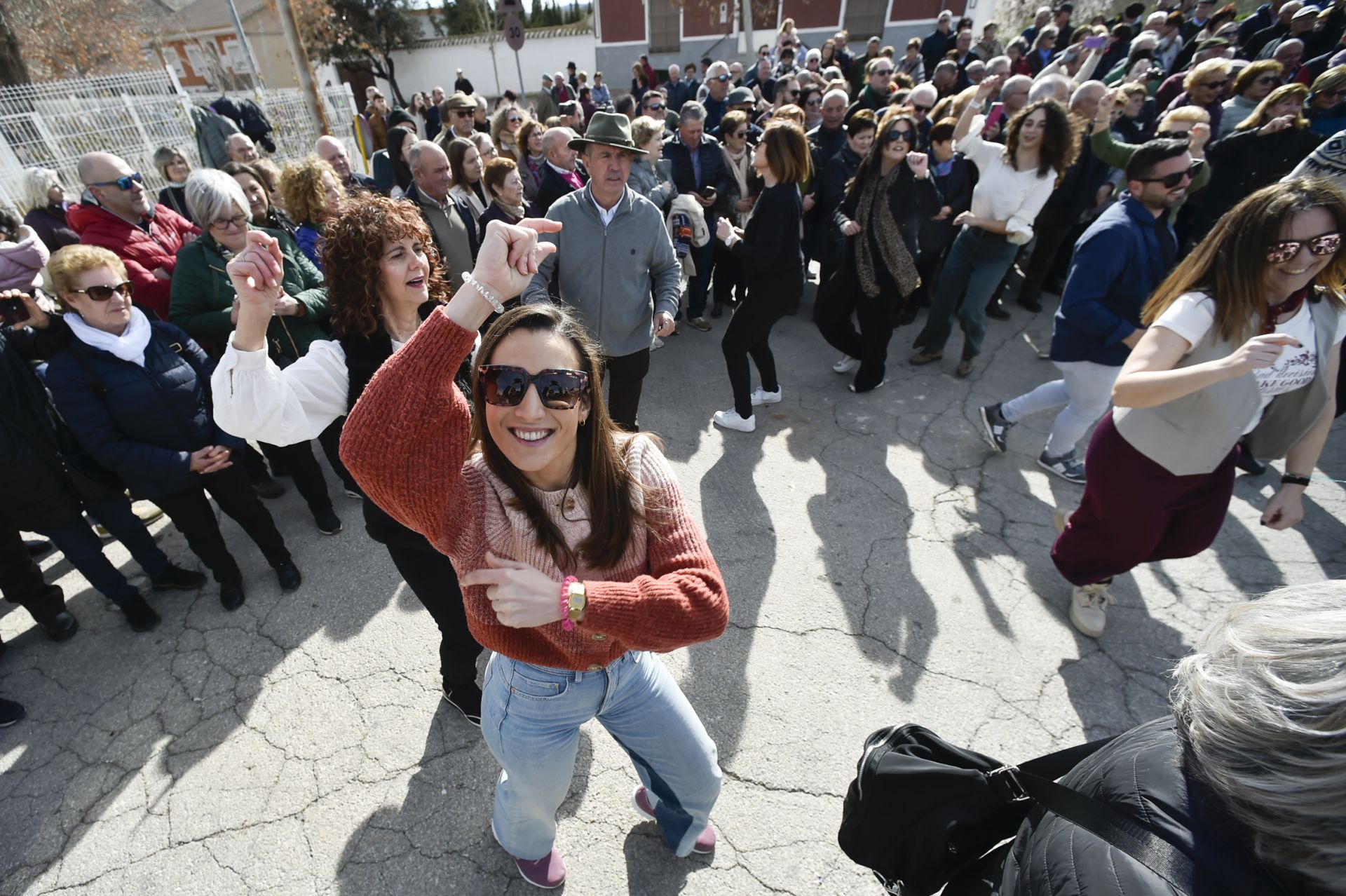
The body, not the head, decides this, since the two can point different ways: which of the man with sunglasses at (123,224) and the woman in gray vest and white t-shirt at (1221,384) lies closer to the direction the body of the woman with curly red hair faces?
the woman in gray vest and white t-shirt

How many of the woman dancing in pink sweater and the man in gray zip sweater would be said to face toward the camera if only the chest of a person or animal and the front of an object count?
2

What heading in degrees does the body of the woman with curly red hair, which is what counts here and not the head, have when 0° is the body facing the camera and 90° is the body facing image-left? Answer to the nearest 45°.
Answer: approximately 315°

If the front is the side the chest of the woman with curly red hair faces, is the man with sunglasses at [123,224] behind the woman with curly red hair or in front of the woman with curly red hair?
behind

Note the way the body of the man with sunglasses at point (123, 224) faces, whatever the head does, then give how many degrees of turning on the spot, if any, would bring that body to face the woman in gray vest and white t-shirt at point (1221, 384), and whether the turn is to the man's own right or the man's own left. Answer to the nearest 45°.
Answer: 0° — they already face them

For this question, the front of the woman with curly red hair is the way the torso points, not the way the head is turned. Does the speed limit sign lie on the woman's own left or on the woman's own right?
on the woman's own left

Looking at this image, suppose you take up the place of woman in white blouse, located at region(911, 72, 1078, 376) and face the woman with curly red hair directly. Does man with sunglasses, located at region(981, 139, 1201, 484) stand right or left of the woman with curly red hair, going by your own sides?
left

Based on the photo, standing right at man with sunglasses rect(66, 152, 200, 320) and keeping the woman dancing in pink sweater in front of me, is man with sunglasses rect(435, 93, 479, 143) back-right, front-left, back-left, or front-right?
back-left
